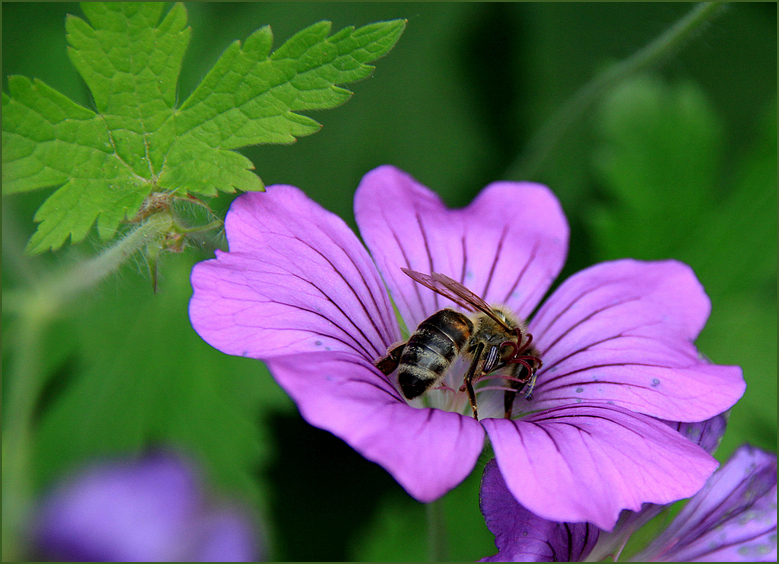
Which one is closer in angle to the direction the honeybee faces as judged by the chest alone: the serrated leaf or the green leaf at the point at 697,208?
the green leaf

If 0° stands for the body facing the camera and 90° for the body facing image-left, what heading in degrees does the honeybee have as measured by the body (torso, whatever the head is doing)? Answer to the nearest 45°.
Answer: approximately 270°

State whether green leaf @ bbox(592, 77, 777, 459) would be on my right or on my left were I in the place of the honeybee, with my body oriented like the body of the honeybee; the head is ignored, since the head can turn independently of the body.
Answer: on my left

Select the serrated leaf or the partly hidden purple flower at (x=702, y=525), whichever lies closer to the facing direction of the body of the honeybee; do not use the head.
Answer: the partly hidden purple flower

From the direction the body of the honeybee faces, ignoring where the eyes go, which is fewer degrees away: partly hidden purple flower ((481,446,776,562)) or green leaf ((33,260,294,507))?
the partly hidden purple flower

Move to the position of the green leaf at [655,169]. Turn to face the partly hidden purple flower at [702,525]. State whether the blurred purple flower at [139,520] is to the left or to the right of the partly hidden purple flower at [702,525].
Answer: right

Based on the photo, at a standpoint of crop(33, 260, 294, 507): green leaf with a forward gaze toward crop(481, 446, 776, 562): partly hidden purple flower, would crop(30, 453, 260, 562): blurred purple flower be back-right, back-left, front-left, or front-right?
front-right

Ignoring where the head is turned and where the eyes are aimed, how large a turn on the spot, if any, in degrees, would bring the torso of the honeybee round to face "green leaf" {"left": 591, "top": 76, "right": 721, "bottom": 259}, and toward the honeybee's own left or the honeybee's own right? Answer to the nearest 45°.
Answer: approximately 90° to the honeybee's own left

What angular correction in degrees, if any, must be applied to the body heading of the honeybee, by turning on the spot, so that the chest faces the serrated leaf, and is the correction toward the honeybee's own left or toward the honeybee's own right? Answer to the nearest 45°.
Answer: approximately 180°

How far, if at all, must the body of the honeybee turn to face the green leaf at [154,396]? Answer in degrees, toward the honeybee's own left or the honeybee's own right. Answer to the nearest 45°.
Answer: approximately 135° to the honeybee's own left
